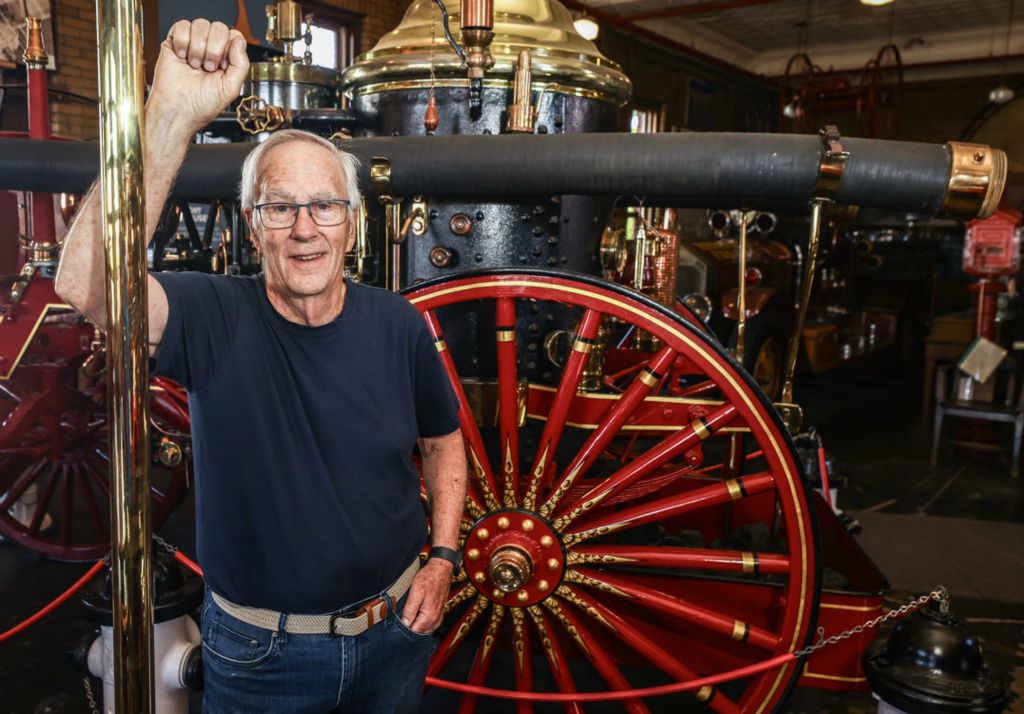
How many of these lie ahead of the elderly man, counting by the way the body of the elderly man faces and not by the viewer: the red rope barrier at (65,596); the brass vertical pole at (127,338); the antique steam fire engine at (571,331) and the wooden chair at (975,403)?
1

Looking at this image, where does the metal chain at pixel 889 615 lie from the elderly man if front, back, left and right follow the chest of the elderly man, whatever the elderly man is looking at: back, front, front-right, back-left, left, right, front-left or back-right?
left

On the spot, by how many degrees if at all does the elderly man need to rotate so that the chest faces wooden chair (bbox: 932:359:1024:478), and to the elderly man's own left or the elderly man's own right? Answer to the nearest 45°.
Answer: approximately 135° to the elderly man's own left

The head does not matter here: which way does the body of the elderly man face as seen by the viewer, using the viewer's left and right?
facing the viewer

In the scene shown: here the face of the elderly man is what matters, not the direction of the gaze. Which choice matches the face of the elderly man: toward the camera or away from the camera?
toward the camera

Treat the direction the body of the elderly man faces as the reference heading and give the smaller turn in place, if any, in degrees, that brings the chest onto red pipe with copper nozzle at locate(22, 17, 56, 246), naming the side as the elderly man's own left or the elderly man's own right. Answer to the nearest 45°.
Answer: approximately 180°

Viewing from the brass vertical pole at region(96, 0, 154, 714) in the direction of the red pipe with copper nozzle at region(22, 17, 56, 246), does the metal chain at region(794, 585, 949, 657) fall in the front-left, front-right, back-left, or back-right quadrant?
front-right

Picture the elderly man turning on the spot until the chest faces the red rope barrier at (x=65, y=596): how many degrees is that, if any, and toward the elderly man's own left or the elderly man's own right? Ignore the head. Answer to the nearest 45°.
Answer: approximately 135° to the elderly man's own right

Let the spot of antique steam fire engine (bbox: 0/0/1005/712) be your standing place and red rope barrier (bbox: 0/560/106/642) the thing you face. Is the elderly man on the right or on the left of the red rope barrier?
left
